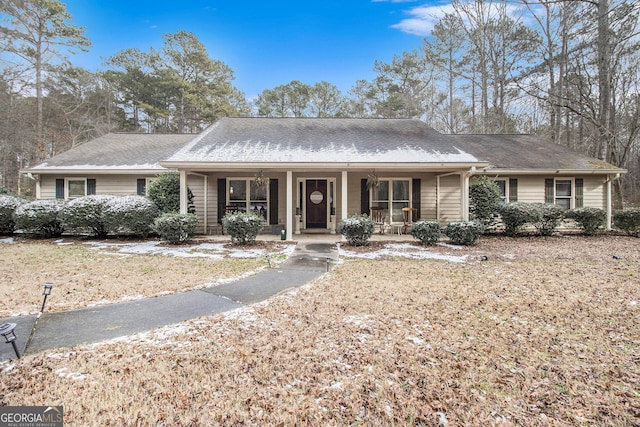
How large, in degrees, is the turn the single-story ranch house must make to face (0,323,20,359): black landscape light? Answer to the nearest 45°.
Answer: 0° — it already faces it

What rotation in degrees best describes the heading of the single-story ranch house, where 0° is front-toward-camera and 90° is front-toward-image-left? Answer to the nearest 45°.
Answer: approximately 0°

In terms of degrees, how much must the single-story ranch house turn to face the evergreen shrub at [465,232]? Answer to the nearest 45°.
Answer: approximately 45° to its left

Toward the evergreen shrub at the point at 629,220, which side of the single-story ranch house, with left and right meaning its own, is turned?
left

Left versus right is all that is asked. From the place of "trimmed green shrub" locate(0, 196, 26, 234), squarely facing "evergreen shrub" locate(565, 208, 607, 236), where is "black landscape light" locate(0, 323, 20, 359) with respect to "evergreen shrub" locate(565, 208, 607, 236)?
right

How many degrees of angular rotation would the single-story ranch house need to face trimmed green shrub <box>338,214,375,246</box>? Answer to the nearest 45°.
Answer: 0° — it already faces it

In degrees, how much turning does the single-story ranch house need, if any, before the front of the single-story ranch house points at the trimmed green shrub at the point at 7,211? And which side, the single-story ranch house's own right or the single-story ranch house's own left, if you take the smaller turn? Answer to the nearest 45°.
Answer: approximately 90° to the single-story ranch house's own right
